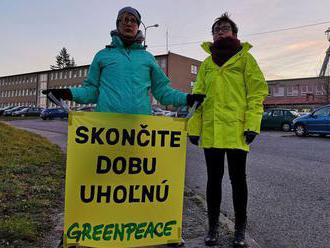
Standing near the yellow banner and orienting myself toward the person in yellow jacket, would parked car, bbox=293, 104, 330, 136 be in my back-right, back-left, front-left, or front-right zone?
front-left

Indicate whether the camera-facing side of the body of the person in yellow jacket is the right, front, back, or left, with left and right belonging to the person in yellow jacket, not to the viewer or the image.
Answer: front

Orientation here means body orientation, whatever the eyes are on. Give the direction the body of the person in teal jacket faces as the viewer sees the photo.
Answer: toward the camera

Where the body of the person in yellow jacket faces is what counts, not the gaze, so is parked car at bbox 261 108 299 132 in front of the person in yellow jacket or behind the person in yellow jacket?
behind

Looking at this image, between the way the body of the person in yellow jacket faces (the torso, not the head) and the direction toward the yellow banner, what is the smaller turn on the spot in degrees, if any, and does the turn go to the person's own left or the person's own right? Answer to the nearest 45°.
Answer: approximately 45° to the person's own right

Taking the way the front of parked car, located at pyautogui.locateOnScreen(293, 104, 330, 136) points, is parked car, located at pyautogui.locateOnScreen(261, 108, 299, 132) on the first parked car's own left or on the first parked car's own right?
on the first parked car's own right

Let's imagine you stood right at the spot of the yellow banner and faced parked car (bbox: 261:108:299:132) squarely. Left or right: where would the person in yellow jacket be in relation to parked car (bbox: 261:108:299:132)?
right

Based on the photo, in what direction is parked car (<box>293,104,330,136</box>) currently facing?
to the viewer's left

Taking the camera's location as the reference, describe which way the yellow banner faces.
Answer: facing the viewer
